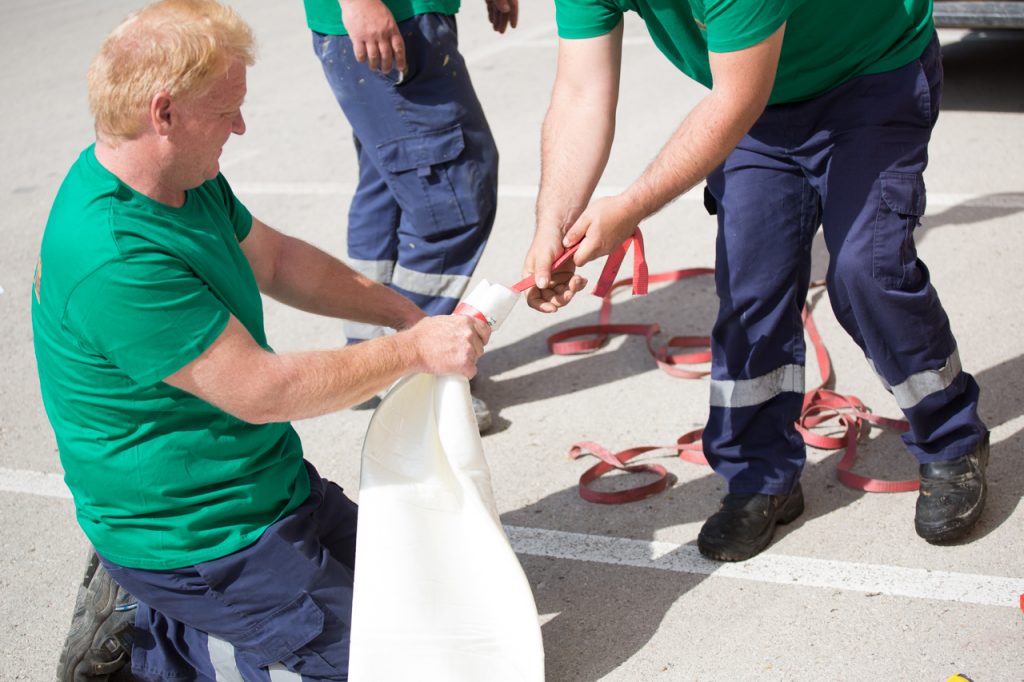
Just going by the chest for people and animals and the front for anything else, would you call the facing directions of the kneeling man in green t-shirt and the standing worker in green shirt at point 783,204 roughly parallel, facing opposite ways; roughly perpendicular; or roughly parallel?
roughly parallel, facing opposite ways

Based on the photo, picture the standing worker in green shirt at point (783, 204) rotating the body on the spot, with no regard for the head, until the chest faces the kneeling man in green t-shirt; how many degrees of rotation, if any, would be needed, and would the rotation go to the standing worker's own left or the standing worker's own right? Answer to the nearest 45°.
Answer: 0° — they already face them

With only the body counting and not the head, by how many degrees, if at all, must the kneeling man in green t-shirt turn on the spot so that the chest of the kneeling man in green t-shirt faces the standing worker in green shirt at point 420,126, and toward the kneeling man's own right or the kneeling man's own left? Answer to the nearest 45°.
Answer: approximately 45° to the kneeling man's own left

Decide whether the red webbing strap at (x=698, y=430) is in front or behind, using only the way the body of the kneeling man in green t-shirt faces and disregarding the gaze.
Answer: in front

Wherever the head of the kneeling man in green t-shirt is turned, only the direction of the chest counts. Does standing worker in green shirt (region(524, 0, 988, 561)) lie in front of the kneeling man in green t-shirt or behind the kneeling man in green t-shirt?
in front

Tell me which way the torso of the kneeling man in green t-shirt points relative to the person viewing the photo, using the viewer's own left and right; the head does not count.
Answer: facing to the right of the viewer

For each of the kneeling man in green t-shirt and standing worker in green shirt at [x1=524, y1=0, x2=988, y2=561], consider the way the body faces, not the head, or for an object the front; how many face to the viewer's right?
1

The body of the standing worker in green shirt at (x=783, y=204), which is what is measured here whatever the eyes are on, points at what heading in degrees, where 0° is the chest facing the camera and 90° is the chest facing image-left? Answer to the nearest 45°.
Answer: approximately 45°

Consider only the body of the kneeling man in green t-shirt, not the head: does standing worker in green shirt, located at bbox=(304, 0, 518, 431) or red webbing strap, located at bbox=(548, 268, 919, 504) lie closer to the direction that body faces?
the red webbing strap

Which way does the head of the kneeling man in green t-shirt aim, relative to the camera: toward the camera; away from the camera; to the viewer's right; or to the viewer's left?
to the viewer's right
